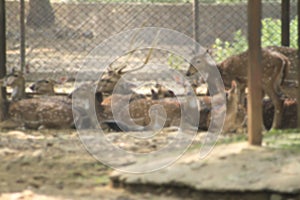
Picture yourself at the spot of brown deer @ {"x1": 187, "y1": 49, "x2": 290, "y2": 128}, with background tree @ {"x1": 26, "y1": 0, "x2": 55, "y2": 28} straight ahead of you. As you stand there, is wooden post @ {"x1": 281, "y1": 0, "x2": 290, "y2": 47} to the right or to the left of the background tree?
right

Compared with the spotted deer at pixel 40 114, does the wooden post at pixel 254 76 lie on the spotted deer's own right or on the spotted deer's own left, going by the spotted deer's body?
on the spotted deer's own left

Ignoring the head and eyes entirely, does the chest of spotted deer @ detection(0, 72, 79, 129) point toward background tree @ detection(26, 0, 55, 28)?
no
